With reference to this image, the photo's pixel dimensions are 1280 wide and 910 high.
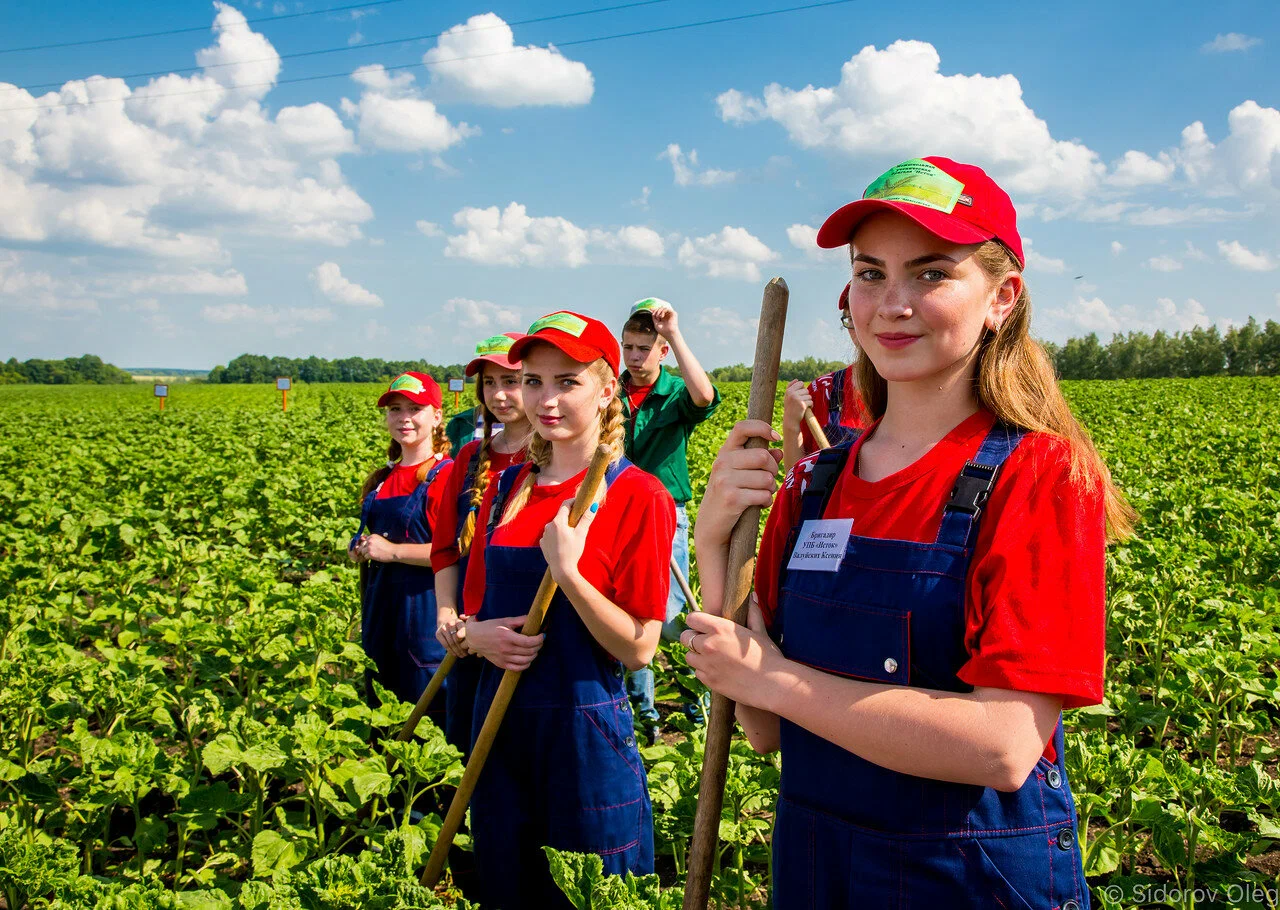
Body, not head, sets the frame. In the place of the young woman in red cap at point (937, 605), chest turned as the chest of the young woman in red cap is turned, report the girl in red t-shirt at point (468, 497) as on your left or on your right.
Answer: on your right

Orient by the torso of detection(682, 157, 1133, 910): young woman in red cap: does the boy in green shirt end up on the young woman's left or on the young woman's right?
on the young woman's right

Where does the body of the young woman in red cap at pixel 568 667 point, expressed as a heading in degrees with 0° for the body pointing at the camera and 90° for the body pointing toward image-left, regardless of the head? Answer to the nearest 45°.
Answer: approximately 45°

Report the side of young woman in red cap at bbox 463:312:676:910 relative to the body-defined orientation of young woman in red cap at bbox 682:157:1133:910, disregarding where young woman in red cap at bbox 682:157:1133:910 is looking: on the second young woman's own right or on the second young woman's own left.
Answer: on the second young woman's own right

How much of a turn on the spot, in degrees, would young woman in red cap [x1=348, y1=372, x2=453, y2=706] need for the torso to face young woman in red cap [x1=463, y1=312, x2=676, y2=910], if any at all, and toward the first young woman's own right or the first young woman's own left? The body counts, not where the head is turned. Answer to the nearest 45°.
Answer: approximately 45° to the first young woman's own left

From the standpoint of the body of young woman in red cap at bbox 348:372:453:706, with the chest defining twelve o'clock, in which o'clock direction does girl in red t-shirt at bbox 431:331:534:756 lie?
The girl in red t-shirt is roughly at 10 o'clock from the young woman in red cap.

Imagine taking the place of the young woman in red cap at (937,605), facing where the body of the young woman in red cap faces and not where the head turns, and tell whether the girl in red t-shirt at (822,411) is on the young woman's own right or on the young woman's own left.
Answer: on the young woman's own right

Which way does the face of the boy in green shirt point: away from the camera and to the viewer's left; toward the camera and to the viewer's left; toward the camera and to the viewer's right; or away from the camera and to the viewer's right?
toward the camera and to the viewer's left

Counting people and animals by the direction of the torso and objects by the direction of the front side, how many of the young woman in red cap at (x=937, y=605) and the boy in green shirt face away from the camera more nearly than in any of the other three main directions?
0

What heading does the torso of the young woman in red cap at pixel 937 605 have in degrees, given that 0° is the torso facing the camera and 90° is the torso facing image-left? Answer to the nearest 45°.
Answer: approximately 45°
